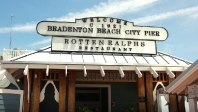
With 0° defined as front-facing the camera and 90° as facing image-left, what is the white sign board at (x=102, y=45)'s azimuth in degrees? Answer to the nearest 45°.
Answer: approximately 0°

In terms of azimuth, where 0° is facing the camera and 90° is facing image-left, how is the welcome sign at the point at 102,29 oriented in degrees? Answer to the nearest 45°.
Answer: approximately 0°
